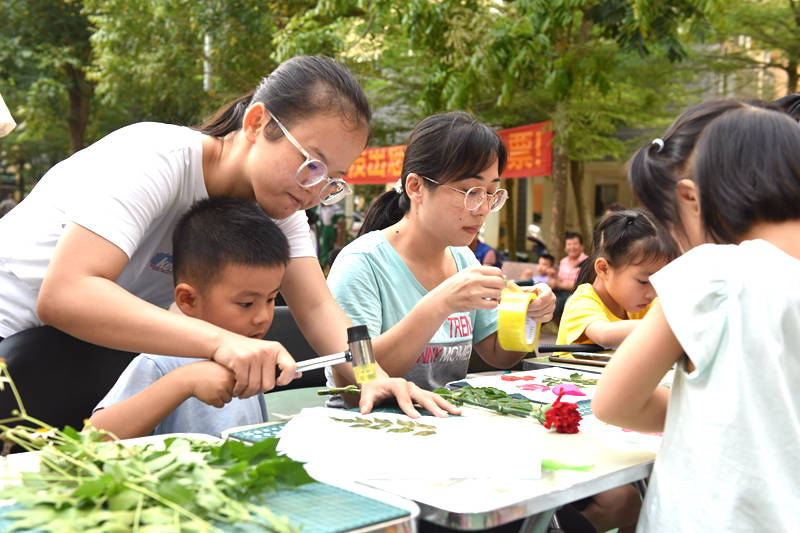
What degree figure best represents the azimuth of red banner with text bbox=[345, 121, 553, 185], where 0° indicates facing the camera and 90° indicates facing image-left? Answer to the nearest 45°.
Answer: approximately 0°

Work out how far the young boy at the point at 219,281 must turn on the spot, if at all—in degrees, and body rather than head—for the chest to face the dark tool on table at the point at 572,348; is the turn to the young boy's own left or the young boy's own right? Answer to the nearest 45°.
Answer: approximately 90° to the young boy's own left

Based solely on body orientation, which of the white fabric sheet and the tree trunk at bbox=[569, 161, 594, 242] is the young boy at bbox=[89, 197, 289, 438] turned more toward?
the white fabric sheet

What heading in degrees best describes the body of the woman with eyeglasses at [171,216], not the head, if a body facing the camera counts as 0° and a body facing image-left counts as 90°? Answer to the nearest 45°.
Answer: approximately 315°

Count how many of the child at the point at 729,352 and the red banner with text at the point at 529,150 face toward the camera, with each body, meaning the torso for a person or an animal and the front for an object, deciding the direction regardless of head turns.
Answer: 1

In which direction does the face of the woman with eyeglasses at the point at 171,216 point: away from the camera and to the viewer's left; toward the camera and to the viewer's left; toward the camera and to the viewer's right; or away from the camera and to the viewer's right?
toward the camera and to the viewer's right

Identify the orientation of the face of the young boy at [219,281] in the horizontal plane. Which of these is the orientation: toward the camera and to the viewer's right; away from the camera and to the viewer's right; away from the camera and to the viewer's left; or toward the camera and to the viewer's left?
toward the camera and to the viewer's right

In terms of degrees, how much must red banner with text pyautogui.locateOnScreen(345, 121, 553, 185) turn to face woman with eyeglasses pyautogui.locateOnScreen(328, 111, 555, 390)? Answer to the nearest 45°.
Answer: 0° — it already faces them
